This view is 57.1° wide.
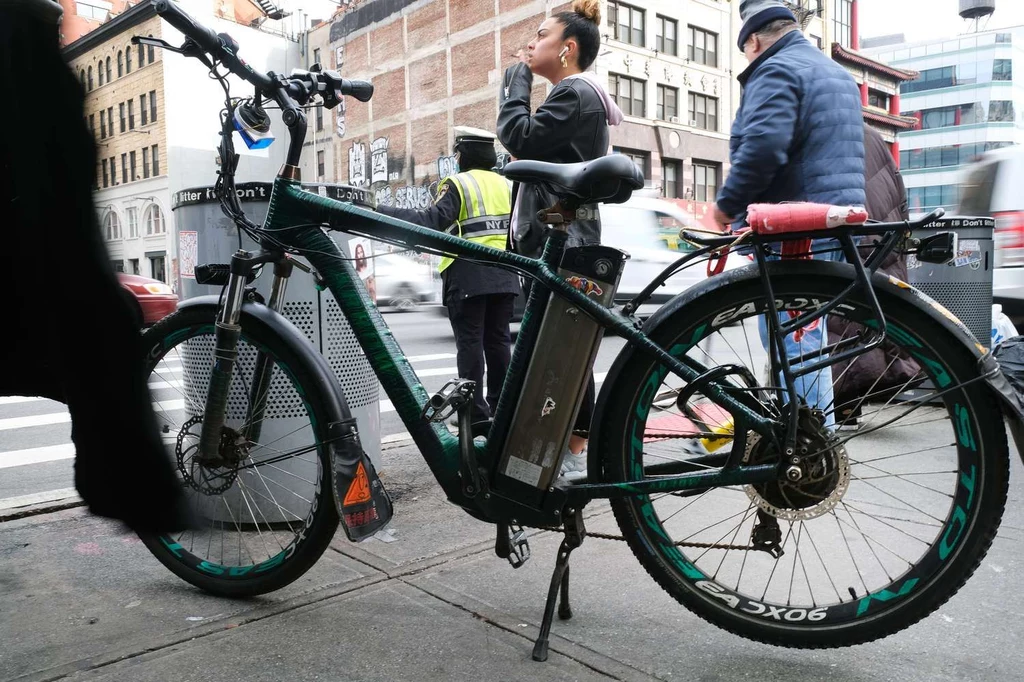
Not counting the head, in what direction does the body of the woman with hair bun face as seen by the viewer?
to the viewer's left

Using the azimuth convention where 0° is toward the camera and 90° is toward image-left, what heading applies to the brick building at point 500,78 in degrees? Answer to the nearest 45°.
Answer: approximately 315°

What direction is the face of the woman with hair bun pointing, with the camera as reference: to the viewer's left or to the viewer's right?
to the viewer's left

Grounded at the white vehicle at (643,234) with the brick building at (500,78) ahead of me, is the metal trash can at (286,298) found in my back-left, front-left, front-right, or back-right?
back-left
